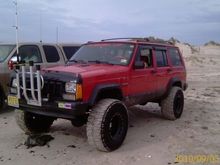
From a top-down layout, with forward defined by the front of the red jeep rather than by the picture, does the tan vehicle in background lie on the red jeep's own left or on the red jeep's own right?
on the red jeep's own right

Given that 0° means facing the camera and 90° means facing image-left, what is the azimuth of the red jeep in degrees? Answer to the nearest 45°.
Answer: approximately 45°

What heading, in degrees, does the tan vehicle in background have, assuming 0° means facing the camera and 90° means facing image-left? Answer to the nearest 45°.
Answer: approximately 45°
